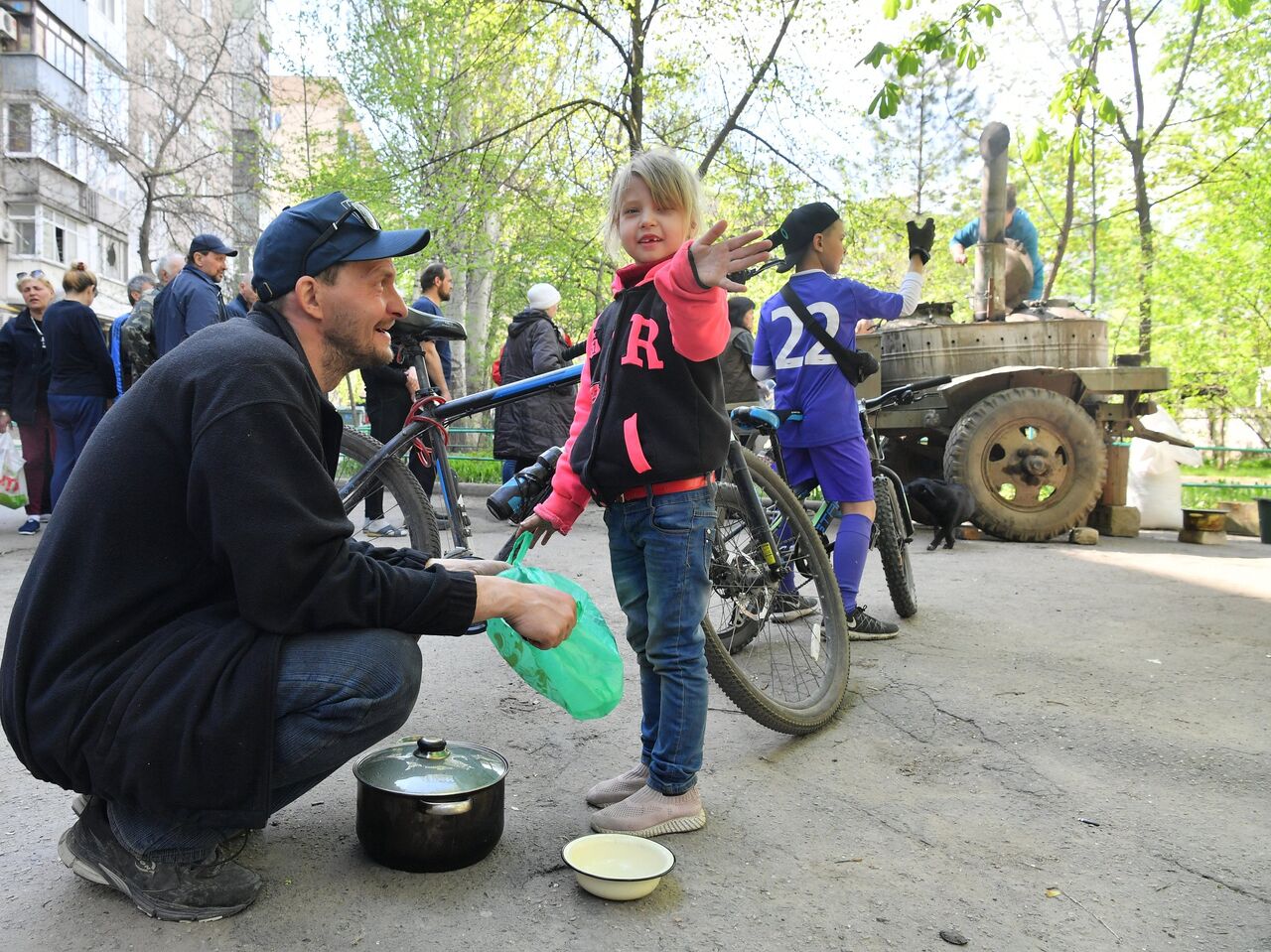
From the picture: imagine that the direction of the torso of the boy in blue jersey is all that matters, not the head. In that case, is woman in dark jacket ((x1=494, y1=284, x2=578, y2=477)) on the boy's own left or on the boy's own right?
on the boy's own left

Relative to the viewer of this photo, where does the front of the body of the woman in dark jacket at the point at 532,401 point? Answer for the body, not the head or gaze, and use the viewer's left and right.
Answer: facing away from the viewer and to the right of the viewer

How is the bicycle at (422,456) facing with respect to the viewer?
to the viewer's right

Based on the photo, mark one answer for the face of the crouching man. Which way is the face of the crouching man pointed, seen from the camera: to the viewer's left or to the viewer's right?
to the viewer's right

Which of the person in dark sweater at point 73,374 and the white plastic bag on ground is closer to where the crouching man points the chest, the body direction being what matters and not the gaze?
the white plastic bag on ground

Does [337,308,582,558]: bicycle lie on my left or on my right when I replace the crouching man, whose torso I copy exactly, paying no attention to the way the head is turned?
on my left

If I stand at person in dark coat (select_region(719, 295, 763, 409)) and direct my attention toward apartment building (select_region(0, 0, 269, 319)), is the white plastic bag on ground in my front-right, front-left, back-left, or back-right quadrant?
back-right

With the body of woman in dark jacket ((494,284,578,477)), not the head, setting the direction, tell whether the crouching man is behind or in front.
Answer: behind
